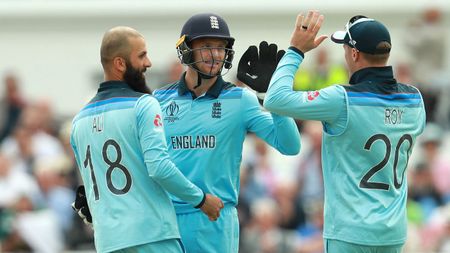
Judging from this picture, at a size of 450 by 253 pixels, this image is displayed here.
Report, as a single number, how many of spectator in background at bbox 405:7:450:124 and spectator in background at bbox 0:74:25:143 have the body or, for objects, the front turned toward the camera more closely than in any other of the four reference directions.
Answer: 2

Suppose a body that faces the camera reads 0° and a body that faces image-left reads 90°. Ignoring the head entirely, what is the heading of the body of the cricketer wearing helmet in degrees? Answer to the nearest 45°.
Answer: approximately 0°

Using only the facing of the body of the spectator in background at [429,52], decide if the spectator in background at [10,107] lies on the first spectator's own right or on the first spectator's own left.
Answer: on the first spectator's own right
